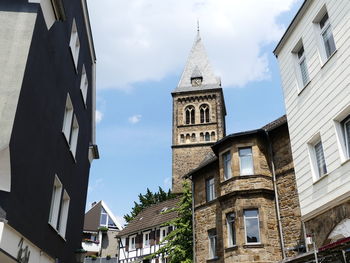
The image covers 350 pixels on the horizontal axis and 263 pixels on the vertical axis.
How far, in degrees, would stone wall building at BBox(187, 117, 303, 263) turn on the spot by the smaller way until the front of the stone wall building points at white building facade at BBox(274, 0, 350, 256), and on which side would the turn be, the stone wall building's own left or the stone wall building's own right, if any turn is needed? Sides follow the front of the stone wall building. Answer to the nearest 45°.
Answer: approximately 45° to the stone wall building's own left

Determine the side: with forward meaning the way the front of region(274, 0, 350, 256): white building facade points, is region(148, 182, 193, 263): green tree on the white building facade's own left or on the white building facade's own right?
on the white building facade's own right

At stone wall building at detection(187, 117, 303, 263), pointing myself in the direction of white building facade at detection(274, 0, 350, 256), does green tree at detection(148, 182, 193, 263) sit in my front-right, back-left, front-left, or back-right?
back-right

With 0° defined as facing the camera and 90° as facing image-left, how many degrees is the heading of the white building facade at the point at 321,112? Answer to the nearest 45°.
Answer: approximately 45°

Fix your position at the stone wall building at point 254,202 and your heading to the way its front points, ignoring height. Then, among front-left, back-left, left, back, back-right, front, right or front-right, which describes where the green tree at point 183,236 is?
right

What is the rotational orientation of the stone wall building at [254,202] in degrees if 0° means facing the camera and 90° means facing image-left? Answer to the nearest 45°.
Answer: approximately 45°
